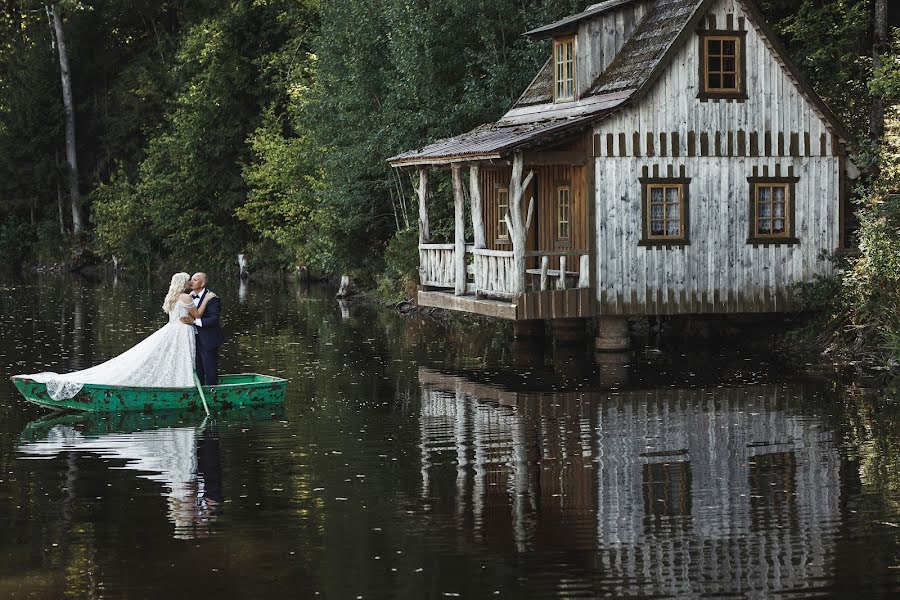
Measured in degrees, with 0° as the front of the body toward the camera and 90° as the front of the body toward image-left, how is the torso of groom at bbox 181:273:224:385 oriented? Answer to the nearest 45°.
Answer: approximately 90°

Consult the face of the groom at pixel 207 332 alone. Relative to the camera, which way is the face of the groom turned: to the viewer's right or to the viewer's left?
to the viewer's left

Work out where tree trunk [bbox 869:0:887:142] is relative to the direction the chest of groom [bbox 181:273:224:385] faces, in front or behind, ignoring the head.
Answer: behind

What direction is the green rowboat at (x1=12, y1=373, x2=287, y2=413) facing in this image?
to the viewer's left

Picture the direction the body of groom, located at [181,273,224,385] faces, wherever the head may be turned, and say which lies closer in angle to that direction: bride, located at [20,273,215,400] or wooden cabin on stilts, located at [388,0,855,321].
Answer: the bride
